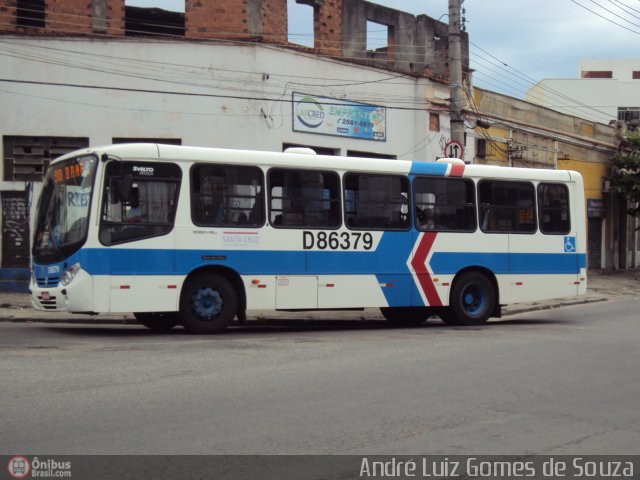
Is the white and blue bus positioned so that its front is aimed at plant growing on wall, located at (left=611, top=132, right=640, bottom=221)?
no

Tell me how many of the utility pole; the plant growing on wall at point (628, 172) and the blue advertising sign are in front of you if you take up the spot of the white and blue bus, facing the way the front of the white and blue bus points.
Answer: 0

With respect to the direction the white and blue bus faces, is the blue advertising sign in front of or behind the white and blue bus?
behind

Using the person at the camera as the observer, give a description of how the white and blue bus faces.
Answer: facing the viewer and to the left of the viewer

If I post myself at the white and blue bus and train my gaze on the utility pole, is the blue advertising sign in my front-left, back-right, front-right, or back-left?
front-left

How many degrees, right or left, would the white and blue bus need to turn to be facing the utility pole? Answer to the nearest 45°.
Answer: approximately 180°
